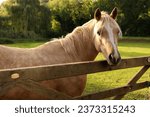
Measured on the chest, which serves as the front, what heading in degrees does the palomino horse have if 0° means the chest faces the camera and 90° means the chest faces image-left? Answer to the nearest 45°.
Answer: approximately 270°

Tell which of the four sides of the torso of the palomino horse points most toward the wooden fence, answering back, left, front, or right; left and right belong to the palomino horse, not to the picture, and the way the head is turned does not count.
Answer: right

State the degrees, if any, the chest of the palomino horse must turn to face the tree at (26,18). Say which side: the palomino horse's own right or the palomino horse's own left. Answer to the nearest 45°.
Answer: approximately 90° to the palomino horse's own left
